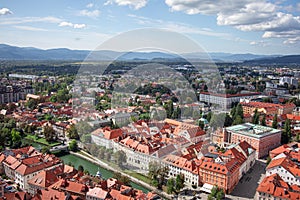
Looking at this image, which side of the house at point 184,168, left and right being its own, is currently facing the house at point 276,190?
left

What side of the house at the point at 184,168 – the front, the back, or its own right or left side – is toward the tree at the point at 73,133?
right

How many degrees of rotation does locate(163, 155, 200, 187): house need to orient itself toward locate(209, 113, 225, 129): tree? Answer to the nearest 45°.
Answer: approximately 135° to its right

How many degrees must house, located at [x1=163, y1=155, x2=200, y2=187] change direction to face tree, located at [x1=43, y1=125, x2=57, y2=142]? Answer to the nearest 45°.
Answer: approximately 90° to its right

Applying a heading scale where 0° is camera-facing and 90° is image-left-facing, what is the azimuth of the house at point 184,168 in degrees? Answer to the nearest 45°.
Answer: approximately 45°

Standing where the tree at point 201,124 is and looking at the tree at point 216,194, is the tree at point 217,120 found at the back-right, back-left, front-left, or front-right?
back-left

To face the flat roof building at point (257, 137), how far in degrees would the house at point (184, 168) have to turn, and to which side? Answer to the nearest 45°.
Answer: approximately 180°

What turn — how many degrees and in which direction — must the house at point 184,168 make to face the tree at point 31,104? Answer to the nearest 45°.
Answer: approximately 90° to its right
